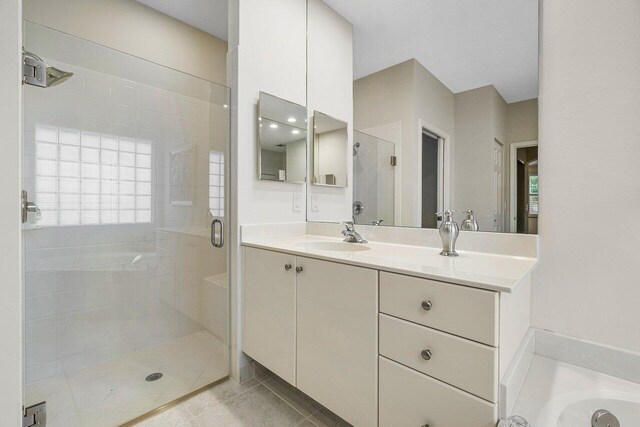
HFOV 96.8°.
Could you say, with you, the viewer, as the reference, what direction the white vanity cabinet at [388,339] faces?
facing the viewer and to the left of the viewer

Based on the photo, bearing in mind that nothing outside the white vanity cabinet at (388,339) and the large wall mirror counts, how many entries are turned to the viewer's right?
0

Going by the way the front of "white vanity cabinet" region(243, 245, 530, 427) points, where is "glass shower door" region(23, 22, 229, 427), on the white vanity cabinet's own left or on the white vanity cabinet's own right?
on the white vanity cabinet's own right

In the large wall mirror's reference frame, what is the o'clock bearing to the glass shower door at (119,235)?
The glass shower door is roughly at 1 o'clock from the large wall mirror.
